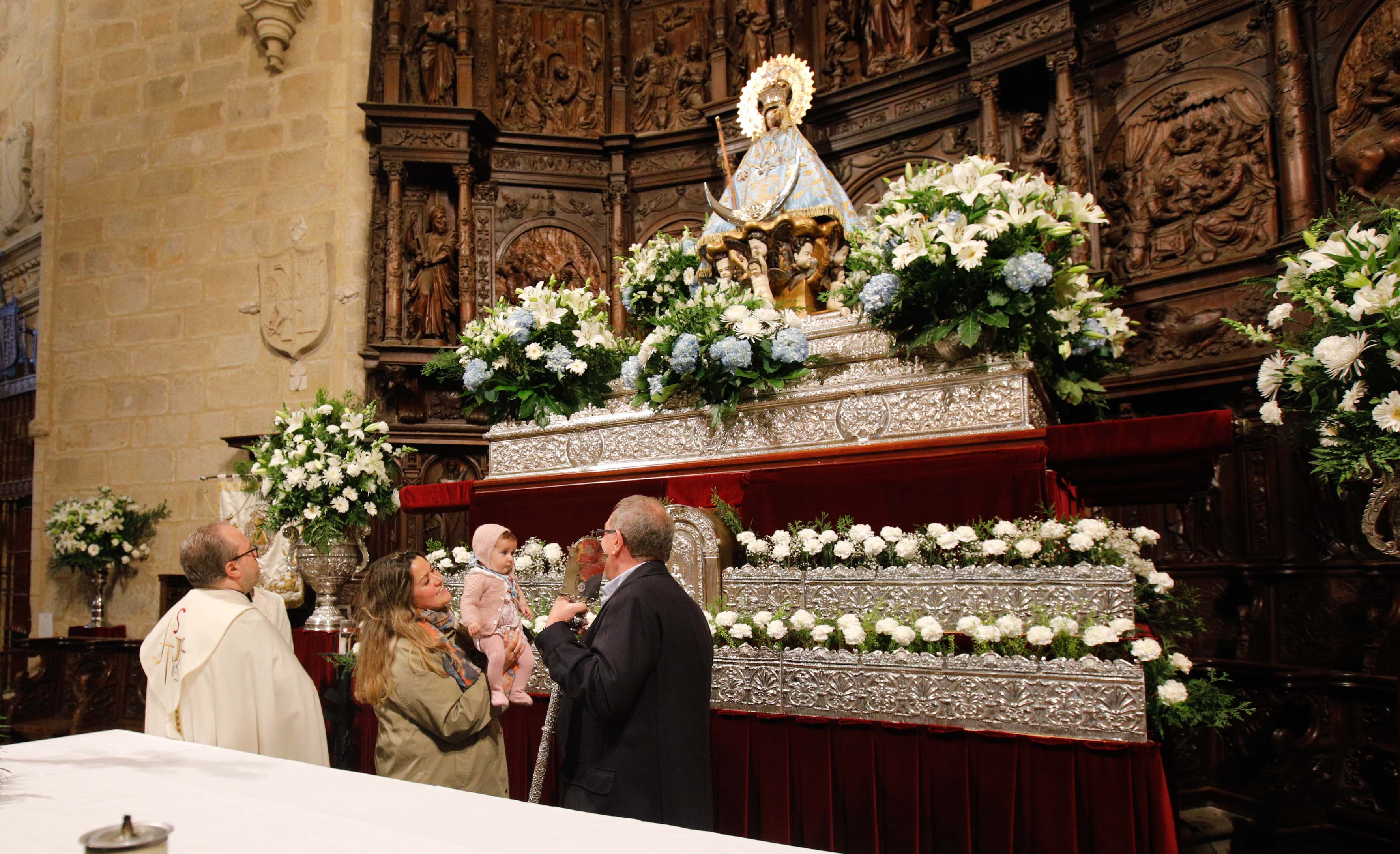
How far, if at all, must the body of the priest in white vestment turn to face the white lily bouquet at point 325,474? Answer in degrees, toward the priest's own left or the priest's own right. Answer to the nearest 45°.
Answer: approximately 45° to the priest's own left

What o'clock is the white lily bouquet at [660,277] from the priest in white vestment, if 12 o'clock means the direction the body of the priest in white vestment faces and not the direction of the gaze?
The white lily bouquet is roughly at 12 o'clock from the priest in white vestment.

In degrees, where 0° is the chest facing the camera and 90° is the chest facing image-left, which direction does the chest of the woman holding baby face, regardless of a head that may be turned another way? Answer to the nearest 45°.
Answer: approximately 270°

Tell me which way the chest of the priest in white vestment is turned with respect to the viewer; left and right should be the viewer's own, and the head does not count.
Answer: facing away from the viewer and to the right of the viewer

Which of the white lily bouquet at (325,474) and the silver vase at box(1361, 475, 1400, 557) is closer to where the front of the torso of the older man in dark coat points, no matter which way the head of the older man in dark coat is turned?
the white lily bouquet

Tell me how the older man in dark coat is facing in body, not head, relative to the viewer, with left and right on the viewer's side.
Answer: facing away from the viewer and to the left of the viewer

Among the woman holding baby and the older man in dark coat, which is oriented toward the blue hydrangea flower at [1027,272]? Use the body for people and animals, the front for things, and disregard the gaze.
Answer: the woman holding baby

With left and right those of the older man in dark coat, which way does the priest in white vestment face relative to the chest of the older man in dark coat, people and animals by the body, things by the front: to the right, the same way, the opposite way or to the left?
to the right

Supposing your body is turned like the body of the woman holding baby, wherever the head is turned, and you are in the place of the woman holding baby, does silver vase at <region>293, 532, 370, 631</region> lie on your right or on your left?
on your left

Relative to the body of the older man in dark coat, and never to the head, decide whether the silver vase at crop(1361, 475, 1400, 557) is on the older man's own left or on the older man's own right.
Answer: on the older man's own right

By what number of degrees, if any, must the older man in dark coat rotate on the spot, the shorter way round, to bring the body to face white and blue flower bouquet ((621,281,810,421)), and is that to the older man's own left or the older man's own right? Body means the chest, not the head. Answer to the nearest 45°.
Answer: approximately 45° to the older man's own right

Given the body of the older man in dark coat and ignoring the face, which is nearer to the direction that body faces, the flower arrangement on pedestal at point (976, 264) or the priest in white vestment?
the priest in white vestment
